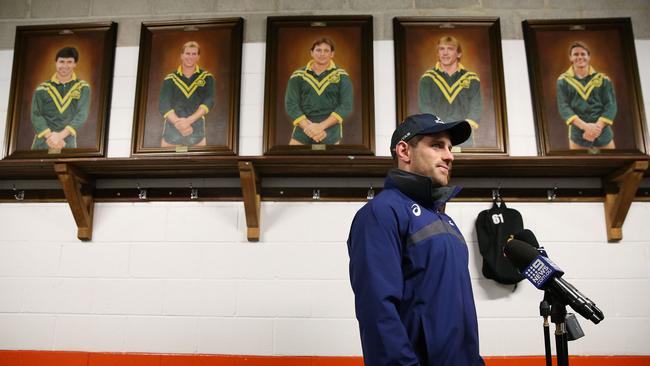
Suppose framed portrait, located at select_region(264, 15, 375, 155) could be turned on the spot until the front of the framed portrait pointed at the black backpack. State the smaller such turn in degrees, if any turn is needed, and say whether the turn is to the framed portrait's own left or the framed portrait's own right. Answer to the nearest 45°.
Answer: approximately 90° to the framed portrait's own left

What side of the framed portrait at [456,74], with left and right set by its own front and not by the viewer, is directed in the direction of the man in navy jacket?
front

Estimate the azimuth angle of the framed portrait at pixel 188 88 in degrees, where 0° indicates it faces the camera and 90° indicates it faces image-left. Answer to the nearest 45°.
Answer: approximately 0°

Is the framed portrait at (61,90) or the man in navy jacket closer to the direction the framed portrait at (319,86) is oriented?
the man in navy jacket

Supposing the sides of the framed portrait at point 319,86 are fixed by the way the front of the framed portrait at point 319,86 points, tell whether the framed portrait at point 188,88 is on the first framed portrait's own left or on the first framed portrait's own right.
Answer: on the first framed portrait's own right

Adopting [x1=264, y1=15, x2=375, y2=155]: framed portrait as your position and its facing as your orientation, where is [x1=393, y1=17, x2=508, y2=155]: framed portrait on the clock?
[x1=393, y1=17, x2=508, y2=155]: framed portrait is roughly at 9 o'clock from [x1=264, y1=15, x2=375, y2=155]: framed portrait.

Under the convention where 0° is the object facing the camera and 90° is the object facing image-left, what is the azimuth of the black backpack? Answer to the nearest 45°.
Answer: approximately 0°

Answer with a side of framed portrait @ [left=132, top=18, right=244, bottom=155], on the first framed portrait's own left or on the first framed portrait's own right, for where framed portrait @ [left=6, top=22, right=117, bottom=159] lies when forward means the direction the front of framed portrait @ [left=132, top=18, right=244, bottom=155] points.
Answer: on the first framed portrait's own right

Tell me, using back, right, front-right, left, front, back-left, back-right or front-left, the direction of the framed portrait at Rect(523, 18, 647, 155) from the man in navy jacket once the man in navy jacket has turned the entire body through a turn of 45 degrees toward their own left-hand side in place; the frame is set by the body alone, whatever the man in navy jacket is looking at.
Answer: front-left
